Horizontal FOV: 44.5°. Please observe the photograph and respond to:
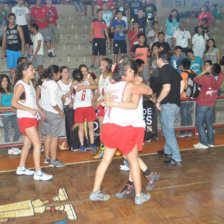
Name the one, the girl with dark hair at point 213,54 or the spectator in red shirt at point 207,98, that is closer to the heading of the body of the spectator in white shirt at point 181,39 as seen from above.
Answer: the spectator in red shirt

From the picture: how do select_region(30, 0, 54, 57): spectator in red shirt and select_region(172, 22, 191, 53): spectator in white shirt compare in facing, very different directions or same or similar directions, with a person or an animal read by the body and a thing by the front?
same or similar directions

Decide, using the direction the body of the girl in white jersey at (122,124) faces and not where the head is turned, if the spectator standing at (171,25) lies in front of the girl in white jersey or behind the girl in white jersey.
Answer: in front

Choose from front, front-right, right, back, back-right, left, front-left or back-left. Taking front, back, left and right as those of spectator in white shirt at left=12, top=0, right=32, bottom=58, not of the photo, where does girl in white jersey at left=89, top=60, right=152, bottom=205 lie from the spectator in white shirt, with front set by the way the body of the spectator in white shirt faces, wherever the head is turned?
front

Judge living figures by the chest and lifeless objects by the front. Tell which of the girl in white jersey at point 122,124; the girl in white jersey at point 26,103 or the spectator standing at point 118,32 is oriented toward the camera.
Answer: the spectator standing

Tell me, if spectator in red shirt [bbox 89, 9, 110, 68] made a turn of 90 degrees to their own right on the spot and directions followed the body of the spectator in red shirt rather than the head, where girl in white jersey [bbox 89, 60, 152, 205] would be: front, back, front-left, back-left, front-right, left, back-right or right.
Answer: left

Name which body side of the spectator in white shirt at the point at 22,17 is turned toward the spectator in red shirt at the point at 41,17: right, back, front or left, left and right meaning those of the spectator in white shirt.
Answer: left

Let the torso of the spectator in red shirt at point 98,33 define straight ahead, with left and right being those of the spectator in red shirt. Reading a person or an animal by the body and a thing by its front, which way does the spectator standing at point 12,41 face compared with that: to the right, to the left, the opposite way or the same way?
the same way

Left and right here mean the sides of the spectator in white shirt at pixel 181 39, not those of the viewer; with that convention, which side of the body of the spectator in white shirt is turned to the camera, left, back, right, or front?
front

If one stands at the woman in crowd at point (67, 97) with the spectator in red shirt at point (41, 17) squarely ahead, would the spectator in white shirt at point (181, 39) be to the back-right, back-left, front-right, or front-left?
front-right

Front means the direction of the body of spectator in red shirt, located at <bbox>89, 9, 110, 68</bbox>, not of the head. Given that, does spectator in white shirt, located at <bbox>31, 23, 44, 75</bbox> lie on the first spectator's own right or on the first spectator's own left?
on the first spectator's own right

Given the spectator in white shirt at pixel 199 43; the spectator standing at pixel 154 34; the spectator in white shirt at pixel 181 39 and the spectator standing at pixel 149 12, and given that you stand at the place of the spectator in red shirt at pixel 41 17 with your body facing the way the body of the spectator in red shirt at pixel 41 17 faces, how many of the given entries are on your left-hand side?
4

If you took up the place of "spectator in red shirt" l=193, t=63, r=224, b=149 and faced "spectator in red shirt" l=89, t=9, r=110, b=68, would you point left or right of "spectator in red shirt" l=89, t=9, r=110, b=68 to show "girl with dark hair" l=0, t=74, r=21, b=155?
left

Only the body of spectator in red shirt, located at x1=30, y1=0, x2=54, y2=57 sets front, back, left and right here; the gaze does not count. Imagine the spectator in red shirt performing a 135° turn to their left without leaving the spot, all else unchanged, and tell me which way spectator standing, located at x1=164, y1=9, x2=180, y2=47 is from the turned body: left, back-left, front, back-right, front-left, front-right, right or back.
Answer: front-right

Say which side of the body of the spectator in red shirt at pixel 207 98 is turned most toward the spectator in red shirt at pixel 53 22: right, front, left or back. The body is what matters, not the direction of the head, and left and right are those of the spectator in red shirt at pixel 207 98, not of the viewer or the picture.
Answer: front

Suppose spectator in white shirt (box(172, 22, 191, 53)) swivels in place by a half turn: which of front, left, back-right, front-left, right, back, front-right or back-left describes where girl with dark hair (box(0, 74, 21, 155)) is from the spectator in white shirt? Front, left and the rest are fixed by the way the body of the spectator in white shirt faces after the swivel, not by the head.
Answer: back-left

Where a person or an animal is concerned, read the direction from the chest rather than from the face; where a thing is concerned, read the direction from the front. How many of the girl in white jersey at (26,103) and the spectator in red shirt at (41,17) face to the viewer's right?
1
